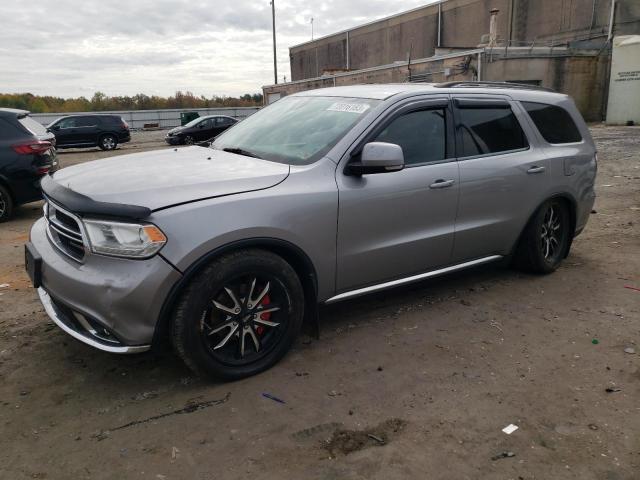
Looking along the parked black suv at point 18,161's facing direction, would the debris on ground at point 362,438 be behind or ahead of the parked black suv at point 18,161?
behind

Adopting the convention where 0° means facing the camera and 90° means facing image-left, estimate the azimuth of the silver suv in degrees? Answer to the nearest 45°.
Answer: approximately 45°

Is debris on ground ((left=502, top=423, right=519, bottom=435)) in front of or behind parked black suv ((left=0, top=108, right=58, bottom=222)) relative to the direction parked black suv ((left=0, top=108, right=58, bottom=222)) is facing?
behind

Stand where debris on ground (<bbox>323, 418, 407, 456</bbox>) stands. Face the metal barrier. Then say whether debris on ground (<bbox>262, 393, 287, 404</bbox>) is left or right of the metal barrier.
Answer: left

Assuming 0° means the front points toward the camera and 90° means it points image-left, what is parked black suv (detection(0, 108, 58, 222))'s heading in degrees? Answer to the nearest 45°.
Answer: approximately 135°

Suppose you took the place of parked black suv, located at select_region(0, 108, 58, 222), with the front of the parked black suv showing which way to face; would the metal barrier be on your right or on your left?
on your right

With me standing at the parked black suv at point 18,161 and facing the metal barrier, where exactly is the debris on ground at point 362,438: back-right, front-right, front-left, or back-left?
back-right

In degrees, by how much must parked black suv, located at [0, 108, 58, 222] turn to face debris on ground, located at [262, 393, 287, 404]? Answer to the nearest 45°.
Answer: approximately 135° to its left

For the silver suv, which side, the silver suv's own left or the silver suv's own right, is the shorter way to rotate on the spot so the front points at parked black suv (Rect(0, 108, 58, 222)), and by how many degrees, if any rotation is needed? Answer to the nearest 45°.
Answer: approximately 90° to the silver suv's own right
